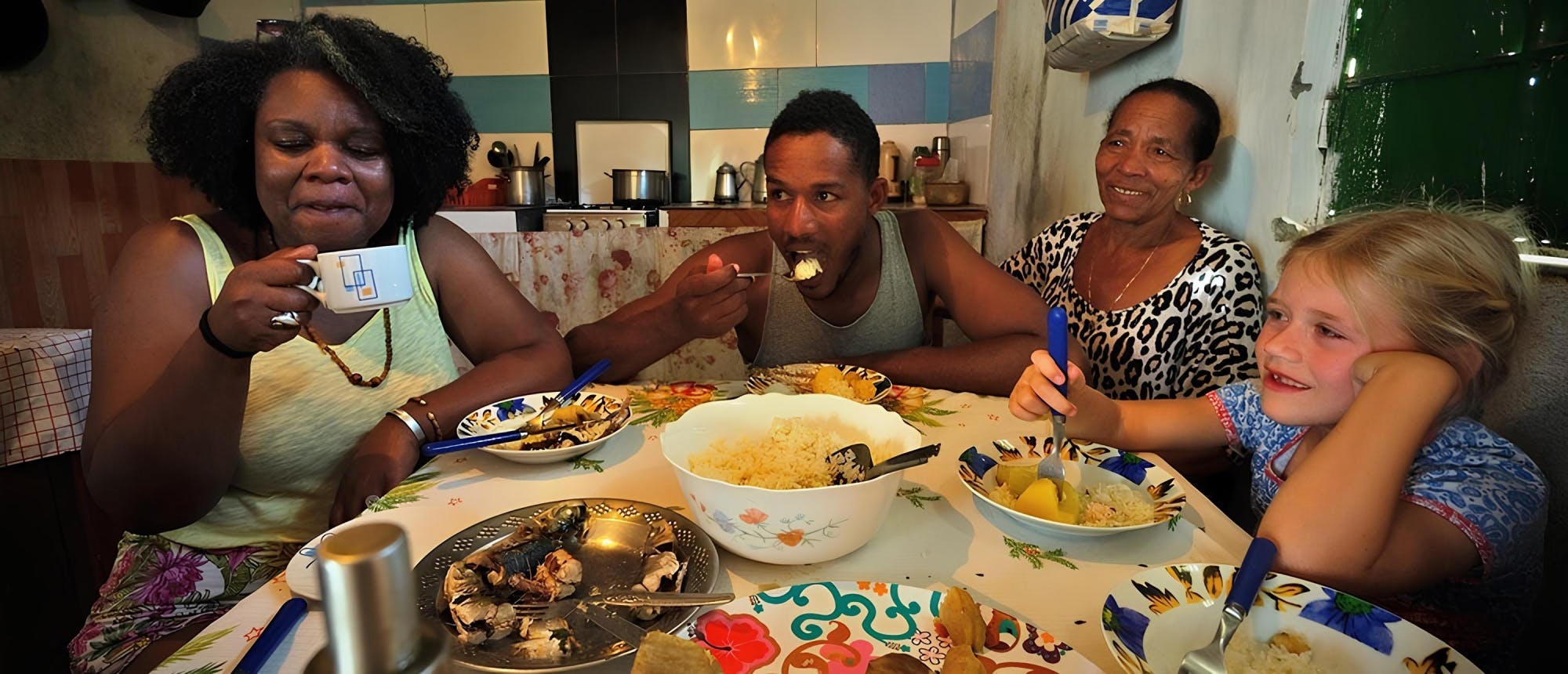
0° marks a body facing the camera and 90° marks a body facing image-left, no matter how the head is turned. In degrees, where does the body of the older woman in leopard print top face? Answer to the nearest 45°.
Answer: approximately 45°

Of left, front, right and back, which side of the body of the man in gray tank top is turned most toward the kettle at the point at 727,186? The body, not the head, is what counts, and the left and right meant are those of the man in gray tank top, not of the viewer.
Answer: back

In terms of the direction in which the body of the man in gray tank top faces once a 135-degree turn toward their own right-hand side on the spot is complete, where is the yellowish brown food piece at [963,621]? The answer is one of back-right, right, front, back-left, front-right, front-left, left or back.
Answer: back-left

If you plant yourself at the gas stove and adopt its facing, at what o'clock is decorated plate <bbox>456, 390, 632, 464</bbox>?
The decorated plate is roughly at 12 o'clock from the gas stove.

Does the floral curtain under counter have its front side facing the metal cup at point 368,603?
yes

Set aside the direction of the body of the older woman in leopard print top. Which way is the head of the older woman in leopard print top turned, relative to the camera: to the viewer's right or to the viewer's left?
to the viewer's left

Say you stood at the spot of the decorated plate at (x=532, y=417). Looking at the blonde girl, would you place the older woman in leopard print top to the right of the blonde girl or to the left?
left

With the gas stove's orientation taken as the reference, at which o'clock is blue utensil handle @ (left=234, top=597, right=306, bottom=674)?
The blue utensil handle is roughly at 12 o'clock from the gas stove.

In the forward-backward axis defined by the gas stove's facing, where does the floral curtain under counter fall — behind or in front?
in front

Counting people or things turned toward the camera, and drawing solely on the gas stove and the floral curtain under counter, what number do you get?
2

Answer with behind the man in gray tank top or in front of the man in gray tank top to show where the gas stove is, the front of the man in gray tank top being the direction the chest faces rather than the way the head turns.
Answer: behind

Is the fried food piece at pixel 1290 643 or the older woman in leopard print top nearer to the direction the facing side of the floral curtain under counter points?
the fried food piece
